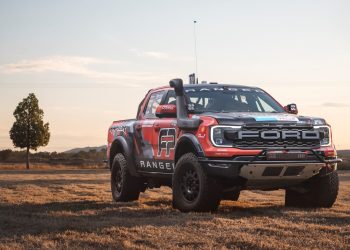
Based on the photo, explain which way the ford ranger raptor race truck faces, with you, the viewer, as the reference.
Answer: facing the viewer and to the right of the viewer
